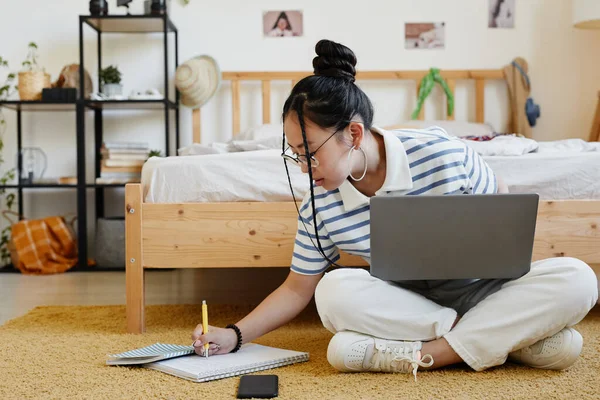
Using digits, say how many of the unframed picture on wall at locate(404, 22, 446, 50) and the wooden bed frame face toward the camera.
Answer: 2

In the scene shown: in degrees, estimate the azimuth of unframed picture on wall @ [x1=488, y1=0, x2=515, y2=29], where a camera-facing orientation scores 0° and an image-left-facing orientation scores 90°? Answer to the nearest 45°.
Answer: approximately 0°

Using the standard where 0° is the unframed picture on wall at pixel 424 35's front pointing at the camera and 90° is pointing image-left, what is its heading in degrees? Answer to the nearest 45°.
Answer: approximately 0°
